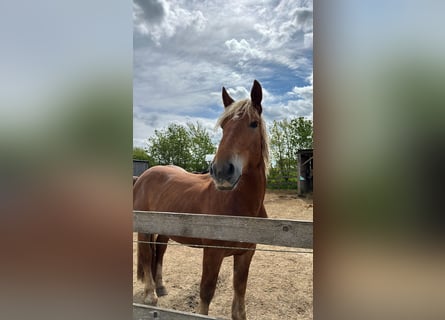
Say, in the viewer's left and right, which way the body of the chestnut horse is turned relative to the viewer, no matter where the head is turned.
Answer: facing the viewer and to the right of the viewer
